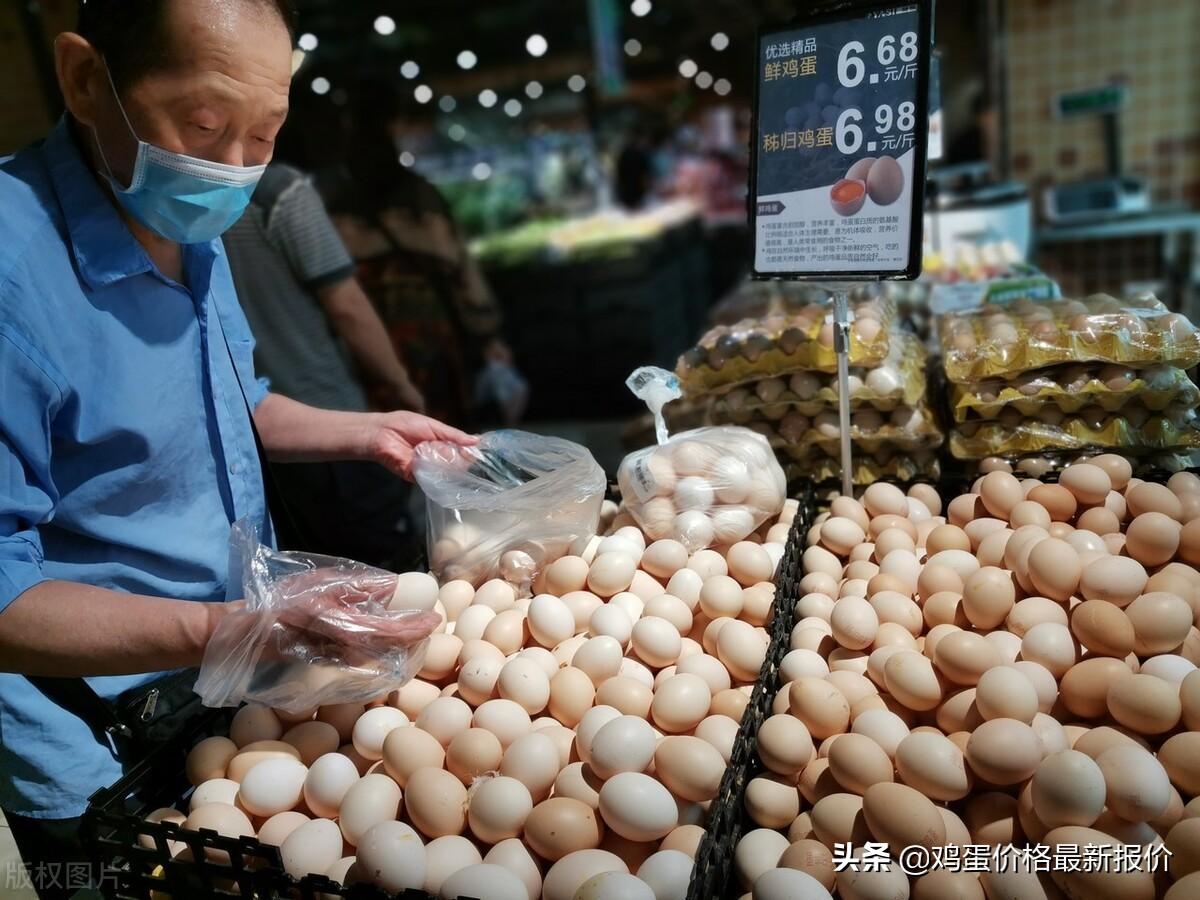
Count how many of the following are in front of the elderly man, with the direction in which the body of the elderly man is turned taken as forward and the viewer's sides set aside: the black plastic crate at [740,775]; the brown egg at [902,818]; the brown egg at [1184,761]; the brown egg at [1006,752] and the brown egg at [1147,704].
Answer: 5

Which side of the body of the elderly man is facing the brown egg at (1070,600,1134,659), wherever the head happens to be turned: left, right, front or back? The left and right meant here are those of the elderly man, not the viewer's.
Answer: front

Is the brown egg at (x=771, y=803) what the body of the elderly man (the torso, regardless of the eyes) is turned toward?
yes

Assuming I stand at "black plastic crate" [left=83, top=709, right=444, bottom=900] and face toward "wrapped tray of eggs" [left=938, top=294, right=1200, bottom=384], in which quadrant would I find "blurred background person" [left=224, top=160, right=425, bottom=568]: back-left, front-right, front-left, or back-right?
front-left

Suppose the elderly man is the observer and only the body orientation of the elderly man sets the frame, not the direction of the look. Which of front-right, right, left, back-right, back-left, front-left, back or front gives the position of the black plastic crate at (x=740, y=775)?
front

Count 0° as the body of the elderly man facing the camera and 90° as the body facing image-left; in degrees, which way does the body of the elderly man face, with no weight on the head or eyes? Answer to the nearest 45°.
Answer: approximately 315°

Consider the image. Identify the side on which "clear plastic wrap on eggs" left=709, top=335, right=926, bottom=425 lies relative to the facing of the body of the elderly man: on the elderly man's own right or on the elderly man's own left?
on the elderly man's own left

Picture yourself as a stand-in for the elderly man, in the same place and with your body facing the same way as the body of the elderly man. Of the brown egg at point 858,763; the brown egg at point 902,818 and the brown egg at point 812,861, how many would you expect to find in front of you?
3

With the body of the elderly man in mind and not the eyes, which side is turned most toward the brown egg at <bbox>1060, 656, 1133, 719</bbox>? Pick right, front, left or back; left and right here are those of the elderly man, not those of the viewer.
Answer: front

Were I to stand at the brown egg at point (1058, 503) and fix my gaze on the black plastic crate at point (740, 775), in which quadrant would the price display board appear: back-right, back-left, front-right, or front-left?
front-right

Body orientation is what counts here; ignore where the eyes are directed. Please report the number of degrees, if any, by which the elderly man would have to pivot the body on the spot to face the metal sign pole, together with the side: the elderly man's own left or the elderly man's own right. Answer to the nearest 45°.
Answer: approximately 45° to the elderly man's own left

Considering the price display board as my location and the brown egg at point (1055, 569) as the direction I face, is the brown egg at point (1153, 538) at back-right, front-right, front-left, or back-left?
front-left

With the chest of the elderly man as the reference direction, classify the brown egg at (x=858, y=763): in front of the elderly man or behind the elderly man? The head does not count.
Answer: in front
